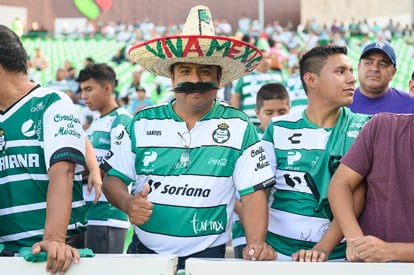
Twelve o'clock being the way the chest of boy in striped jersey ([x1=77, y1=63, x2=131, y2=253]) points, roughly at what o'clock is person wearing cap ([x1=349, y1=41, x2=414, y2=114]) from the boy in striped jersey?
The person wearing cap is roughly at 8 o'clock from the boy in striped jersey.

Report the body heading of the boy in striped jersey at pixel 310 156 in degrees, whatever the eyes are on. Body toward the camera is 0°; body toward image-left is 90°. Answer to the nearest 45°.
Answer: approximately 0°

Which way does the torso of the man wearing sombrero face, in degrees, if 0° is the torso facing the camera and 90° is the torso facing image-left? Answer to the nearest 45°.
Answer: approximately 0°

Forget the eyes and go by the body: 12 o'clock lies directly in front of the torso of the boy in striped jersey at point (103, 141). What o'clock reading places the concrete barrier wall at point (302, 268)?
The concrete barrier wall is roughly at 10 o'clock from the boy in striped jersey.

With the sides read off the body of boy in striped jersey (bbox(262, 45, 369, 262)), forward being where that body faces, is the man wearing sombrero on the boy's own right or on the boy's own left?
on the boy's own right
